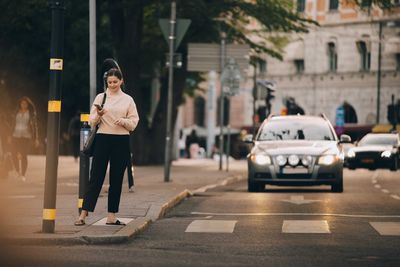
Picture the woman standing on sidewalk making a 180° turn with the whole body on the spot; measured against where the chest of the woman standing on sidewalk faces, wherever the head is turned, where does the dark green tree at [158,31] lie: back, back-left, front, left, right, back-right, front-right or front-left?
front

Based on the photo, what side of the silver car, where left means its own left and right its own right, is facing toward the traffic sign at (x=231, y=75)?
back

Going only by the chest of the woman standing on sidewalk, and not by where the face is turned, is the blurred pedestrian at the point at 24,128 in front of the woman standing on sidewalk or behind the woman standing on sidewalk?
behind

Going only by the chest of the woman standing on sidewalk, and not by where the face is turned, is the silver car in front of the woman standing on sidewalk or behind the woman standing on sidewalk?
behind
